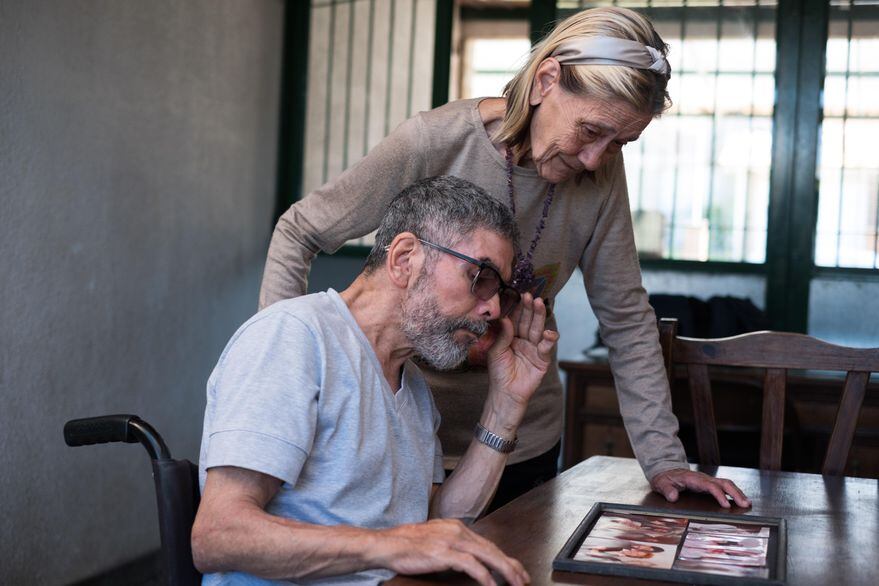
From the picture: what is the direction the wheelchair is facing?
to the viewer's right

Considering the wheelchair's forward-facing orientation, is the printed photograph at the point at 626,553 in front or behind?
in front

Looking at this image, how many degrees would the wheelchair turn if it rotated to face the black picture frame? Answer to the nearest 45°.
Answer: approximately 45° to its right

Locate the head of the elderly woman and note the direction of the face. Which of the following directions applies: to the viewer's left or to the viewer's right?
to the viewer's right

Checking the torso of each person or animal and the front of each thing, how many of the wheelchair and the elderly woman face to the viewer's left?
0

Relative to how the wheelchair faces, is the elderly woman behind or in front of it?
in front

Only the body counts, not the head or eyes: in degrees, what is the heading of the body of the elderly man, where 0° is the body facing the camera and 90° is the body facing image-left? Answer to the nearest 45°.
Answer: approximately 315°

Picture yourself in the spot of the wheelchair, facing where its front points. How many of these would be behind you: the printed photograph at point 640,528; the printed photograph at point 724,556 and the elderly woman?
0

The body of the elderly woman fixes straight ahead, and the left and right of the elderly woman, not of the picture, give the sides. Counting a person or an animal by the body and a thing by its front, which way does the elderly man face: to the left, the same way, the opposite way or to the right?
the same way
